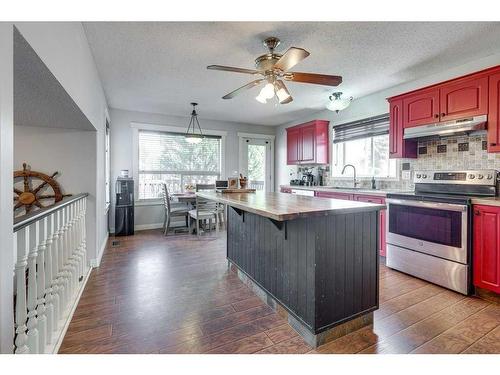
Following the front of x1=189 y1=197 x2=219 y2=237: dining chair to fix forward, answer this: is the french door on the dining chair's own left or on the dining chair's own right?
on the dining chair's own right

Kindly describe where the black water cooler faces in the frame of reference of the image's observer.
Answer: facing the viewer

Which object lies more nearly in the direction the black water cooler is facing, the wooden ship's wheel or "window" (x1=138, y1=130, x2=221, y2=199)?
the wooden ship's wheel

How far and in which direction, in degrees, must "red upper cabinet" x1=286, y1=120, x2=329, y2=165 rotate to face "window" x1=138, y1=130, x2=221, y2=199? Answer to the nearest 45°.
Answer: approximately 45° to its right

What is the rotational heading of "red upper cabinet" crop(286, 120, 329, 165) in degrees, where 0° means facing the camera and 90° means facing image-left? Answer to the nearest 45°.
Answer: approximately 45°

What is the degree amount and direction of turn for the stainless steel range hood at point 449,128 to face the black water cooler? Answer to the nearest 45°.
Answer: approximately 45° to its right

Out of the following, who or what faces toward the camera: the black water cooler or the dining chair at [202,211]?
the black water cooler

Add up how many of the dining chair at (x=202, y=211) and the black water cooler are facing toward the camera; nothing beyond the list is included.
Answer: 1

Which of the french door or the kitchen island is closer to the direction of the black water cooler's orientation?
the kitchen island

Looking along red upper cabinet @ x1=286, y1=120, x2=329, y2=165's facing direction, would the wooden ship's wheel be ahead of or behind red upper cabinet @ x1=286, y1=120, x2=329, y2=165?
ahead

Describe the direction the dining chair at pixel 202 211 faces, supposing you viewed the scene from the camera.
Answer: facing away from the viewer and to the left of the viewer

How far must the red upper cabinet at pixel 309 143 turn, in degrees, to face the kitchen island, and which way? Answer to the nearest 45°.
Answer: approximately 45° to its left

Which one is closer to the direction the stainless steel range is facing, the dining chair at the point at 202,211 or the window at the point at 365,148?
the dining chair

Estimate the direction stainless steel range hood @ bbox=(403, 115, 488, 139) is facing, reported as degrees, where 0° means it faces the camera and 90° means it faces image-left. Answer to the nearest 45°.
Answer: approximately 45°

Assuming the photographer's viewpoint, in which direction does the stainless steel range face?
facing the viewer and to the left of the viewer

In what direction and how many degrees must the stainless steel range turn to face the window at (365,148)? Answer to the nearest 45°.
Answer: approximately 90° to its right
